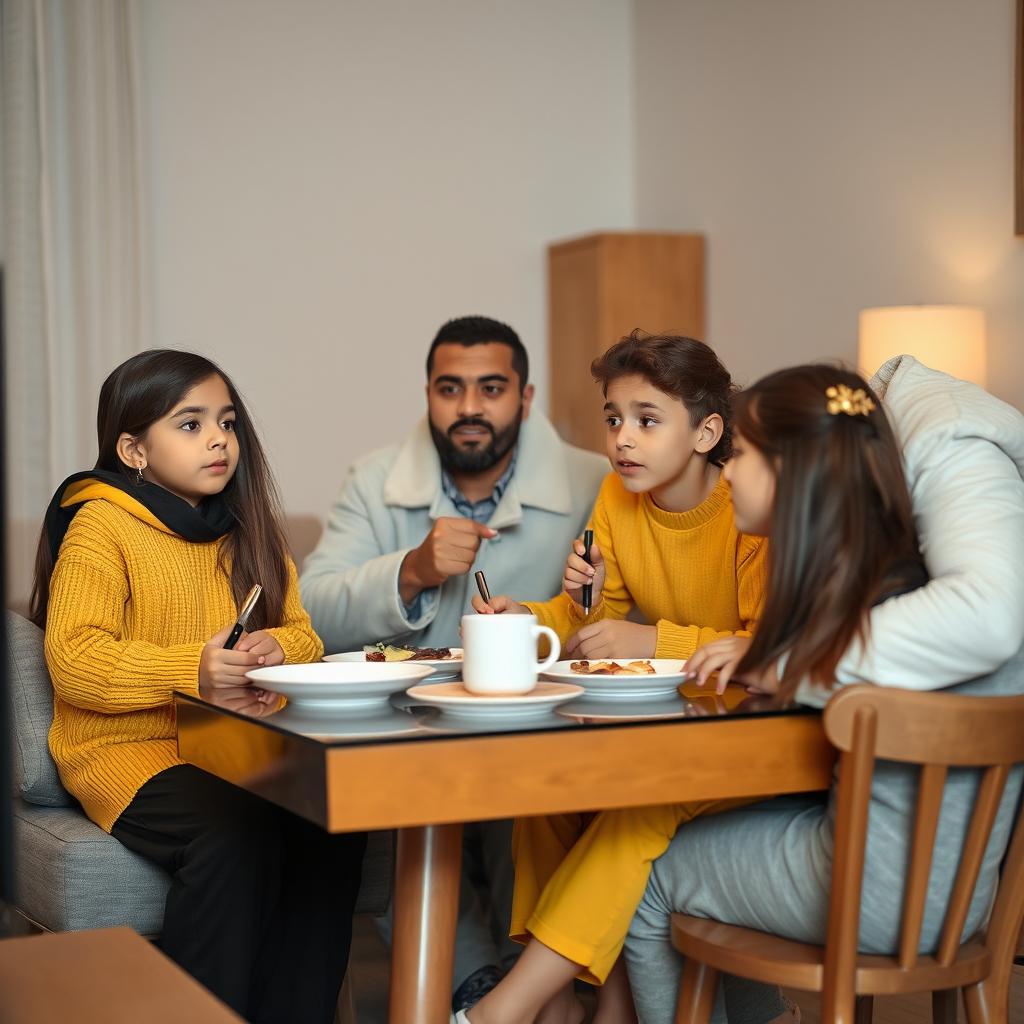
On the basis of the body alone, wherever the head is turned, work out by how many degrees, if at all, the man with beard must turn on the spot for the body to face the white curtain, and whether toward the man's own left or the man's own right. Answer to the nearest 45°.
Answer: approximately 135° to the man's own right

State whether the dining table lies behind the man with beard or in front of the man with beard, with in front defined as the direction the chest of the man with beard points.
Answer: in front

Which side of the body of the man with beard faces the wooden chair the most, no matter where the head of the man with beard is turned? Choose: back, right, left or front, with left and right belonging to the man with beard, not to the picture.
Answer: front

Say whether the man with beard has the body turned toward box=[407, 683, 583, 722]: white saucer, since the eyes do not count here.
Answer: yes

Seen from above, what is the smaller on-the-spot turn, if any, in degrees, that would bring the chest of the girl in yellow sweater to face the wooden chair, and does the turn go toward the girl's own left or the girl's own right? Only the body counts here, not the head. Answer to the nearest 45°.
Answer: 0° — they already face it

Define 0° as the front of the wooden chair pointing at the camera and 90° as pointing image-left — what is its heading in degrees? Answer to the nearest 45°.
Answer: approximately 135°

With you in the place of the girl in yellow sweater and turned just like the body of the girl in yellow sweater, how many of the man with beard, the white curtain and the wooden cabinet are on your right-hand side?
0

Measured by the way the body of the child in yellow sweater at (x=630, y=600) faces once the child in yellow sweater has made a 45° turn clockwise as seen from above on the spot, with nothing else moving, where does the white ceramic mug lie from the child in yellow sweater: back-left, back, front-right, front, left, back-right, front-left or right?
left

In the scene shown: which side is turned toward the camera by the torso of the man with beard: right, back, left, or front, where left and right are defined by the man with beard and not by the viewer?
front

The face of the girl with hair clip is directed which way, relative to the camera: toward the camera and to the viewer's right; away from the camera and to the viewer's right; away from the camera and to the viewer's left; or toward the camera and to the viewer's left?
away from the camera and to the viewer's left

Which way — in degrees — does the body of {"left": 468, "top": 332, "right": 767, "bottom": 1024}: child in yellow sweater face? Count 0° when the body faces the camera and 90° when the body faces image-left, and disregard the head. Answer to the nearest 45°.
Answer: approximately 45°

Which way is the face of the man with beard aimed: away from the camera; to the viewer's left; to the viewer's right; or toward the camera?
toward the camera

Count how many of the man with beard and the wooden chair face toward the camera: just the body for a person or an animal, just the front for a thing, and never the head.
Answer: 1

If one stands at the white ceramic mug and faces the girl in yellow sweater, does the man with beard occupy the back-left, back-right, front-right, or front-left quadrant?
front-right

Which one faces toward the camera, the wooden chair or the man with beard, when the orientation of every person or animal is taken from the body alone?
the man with beard

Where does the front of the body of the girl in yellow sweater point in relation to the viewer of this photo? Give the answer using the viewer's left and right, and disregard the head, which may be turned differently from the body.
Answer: facing the viewer and to the right of the viewer

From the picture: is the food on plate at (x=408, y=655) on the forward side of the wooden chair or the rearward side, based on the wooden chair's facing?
on the forward side
